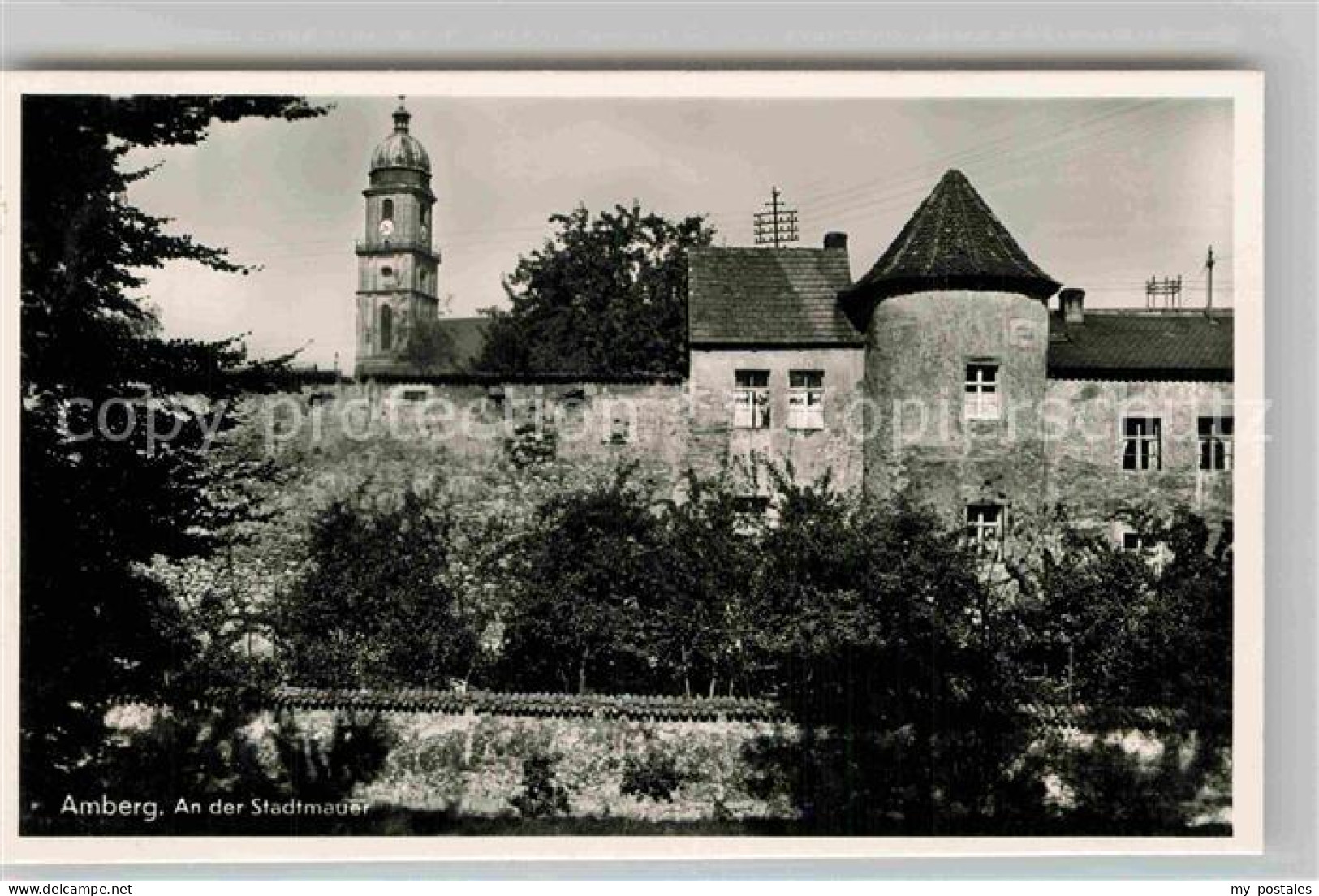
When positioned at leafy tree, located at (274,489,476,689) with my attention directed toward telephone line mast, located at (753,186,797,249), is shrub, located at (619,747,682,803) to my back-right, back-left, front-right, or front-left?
back-right
